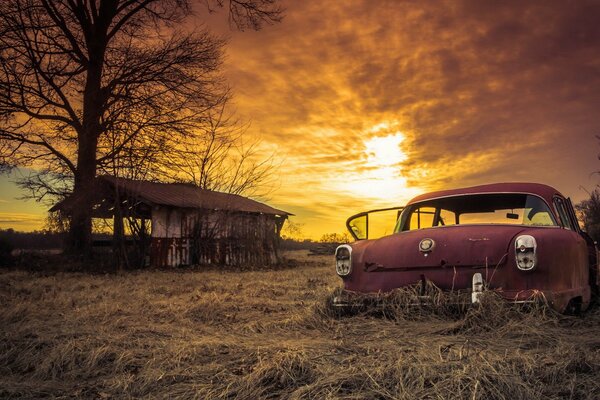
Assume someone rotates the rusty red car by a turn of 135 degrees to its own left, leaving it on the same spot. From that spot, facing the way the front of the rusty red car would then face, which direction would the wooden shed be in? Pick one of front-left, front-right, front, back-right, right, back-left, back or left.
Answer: front-right

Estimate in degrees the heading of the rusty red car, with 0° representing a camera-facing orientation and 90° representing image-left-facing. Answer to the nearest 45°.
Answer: approximately 225°
